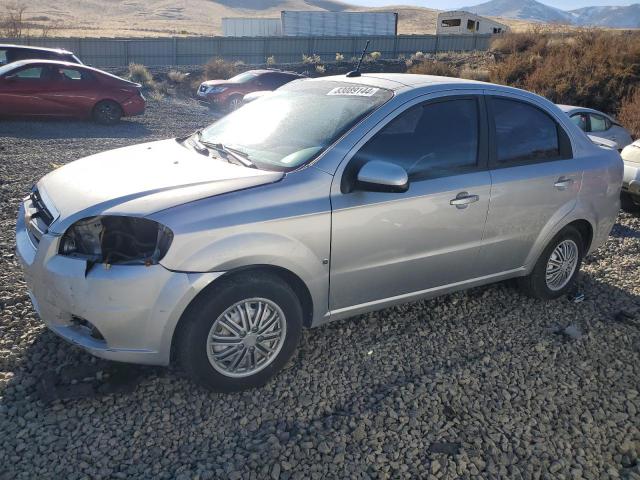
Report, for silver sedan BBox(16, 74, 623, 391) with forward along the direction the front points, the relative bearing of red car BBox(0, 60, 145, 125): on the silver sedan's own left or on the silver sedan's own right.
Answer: on the silver sedan's own right

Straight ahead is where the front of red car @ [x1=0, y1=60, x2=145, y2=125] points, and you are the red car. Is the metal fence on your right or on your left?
on your right

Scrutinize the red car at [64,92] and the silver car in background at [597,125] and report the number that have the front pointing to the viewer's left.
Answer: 2

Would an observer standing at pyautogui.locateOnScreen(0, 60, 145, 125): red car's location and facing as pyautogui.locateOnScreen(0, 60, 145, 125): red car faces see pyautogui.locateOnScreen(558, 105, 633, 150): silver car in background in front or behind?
behind

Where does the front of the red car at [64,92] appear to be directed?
to the viewer's left

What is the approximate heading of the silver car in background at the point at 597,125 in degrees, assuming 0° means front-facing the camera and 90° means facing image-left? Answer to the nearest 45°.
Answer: approximately 90°

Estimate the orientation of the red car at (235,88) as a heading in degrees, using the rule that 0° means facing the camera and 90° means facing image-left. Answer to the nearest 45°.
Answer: approximately 45°

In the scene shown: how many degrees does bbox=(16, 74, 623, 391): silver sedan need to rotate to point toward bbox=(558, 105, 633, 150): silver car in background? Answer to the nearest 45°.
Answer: approximately 180°

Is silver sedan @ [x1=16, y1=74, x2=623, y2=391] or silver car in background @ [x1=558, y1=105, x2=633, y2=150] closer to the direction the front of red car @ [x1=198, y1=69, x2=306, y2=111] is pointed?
the silver sedan

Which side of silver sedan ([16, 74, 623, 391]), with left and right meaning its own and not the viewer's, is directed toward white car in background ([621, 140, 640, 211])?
back

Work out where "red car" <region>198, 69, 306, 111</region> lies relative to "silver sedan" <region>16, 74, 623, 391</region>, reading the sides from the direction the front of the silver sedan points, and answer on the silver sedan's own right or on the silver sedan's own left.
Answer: on the silver sedan's own right
